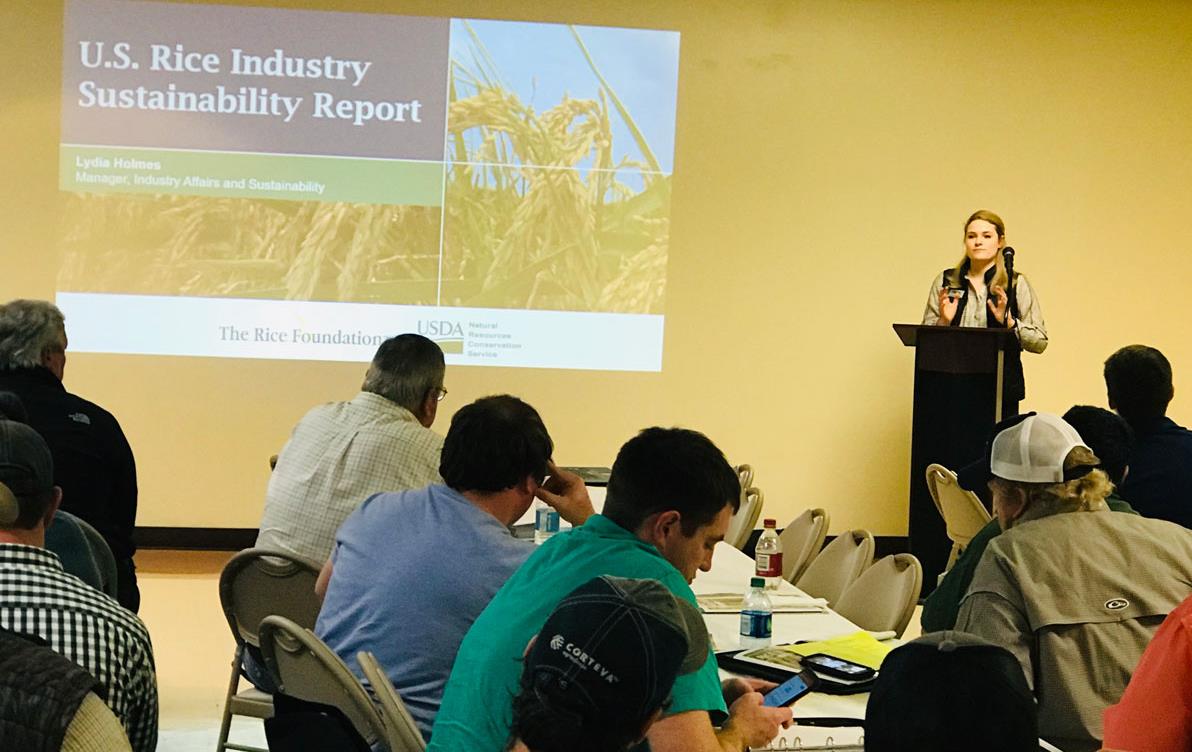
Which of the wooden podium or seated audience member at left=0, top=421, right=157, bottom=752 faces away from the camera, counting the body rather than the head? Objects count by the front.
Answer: the seated audience member

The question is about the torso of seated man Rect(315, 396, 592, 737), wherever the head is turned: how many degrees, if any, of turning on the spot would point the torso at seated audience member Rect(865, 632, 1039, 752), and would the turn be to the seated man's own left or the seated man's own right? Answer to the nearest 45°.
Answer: approximately 135° to the seated man's own right

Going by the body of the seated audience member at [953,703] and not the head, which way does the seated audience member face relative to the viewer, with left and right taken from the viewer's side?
facing away from the viewer

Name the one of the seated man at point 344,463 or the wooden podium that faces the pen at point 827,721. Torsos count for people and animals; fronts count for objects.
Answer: the wooden podium

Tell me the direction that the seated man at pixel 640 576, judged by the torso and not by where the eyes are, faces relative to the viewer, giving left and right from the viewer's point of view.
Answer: facing to the right of the viewer

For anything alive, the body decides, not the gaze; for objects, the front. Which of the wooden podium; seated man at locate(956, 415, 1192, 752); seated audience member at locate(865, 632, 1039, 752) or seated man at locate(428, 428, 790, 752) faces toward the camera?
the wooden podium

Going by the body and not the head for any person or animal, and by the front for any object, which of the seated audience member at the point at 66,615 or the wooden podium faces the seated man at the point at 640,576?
the wooden podium

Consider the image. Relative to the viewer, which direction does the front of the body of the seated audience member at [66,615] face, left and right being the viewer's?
facing away from the viewer

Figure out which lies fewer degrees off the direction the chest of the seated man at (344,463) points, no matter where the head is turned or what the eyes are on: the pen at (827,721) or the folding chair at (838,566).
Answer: the folding chair
